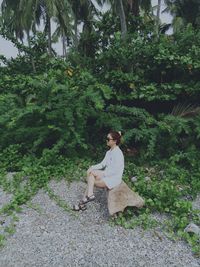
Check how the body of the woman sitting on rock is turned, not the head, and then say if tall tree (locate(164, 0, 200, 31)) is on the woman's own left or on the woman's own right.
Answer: on the woman's own right

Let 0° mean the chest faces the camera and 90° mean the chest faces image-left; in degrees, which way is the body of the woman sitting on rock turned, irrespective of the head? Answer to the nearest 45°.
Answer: approximately 90°
